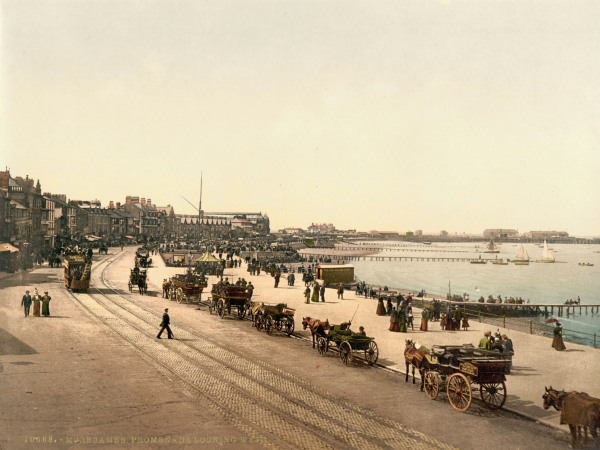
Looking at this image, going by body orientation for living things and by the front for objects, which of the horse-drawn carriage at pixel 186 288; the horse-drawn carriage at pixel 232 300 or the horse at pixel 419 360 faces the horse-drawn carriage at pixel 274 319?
the horse

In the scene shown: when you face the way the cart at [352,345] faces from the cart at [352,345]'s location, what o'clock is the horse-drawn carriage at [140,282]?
The horse-drawn carriage is roughly at 12 o'clock from the cart.

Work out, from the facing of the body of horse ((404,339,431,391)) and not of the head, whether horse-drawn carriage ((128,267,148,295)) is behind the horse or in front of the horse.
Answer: in front

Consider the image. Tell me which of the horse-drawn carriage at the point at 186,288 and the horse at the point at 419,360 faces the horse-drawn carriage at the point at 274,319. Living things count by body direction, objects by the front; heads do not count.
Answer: the horse

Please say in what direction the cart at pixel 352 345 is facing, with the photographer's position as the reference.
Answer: facing away from the viewer and to the left of the viewer

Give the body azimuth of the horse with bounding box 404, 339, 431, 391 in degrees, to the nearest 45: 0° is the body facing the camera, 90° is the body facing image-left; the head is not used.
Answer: approximately 135°

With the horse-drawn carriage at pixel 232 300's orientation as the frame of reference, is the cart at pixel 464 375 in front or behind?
behind

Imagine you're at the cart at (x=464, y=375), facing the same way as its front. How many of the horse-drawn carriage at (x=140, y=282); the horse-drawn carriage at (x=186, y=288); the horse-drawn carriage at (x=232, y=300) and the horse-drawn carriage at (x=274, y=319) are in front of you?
4

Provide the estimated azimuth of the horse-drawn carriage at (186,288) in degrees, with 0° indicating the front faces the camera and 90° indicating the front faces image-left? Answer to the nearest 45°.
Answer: approximately 135°

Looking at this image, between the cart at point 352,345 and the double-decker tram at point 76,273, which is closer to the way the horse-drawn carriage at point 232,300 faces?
the double-decker tram

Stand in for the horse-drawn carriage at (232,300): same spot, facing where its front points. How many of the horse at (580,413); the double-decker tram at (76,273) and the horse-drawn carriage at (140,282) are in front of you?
2
